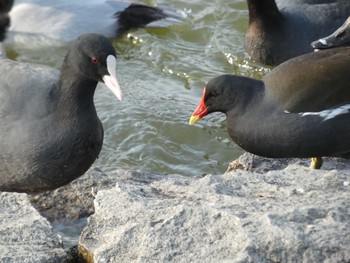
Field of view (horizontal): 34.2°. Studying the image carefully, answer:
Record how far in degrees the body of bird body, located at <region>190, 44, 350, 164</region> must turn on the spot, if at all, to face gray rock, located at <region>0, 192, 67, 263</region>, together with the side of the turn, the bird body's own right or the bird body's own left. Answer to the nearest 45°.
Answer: approximately 45° to the bird body's own left

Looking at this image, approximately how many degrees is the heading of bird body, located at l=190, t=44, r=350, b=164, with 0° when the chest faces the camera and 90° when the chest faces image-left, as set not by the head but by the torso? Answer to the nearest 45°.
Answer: approximately 90°

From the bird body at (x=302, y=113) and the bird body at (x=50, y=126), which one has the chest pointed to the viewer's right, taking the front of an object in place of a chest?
the bird body at (x=50, y=126)

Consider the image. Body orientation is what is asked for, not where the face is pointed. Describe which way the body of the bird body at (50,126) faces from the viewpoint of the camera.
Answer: to the viewer's right

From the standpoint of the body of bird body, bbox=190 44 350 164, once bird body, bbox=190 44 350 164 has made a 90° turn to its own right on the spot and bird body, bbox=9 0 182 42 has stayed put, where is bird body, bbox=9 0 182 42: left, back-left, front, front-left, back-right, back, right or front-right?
front-left

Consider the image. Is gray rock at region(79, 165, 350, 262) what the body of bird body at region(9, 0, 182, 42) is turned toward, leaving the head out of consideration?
no

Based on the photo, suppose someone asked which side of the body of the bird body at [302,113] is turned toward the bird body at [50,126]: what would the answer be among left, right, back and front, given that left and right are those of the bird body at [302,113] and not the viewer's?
front

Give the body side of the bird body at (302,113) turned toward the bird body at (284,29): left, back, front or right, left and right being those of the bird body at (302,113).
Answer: right

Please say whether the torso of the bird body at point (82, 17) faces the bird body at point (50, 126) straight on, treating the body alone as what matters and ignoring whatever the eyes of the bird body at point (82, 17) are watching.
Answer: no

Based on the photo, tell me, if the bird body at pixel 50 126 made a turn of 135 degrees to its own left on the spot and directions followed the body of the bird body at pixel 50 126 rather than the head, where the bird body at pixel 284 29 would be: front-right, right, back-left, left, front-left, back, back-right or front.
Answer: right

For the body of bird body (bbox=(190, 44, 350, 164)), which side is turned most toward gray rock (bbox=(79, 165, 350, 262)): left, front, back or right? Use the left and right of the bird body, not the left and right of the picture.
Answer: left
